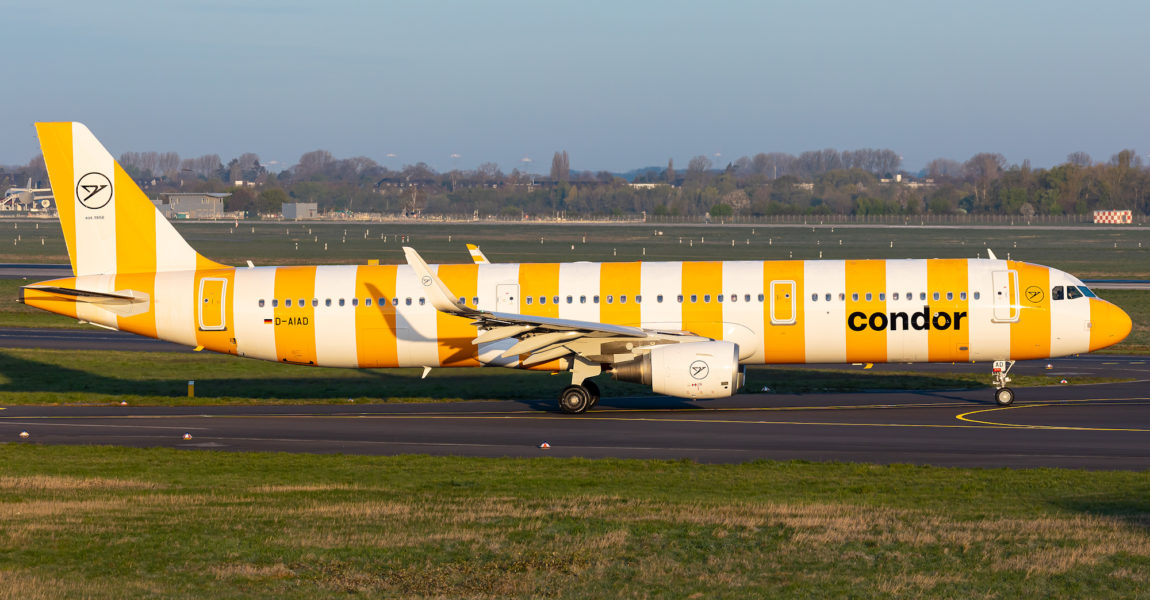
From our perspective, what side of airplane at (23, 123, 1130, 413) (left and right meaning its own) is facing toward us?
right
